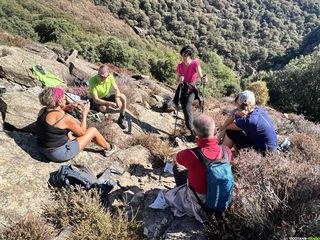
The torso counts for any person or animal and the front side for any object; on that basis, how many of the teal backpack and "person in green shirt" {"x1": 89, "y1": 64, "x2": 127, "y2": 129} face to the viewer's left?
0

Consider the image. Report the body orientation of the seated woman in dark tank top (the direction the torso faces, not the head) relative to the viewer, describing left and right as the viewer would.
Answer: facing away from the viewer and to the right of the viewer

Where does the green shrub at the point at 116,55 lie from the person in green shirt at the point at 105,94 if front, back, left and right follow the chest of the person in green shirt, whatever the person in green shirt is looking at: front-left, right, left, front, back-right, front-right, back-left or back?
back-left

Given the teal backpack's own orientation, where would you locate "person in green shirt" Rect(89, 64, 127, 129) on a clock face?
The person in green shirt is roughly at 6 o'clock from the teal backpack.

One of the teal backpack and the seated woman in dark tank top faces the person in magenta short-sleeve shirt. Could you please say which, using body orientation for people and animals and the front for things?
the seated woman in dark tank top

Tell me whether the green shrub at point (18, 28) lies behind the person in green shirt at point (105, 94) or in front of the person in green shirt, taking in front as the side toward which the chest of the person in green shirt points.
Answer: behind

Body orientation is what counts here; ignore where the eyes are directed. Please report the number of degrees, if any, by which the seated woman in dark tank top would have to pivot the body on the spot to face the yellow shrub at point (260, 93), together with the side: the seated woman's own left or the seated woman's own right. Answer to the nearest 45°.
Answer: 0° — they already face it

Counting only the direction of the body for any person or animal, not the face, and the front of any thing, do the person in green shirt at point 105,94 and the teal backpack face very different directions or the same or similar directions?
same or similar directions

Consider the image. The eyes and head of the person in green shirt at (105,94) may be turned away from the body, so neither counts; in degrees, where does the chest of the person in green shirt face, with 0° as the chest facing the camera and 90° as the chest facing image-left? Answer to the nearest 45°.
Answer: approximately 315°

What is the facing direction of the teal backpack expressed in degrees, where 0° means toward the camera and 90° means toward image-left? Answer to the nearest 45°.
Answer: approximately 315°

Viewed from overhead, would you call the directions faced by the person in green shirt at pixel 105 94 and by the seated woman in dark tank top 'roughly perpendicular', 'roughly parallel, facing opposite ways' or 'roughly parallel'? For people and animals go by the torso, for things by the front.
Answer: roughly perpendicular

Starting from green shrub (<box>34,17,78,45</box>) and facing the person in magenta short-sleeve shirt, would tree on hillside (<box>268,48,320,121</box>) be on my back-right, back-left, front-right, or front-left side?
front-left

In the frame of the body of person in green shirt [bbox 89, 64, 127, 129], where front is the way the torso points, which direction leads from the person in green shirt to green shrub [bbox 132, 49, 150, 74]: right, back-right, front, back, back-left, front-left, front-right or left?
back-left
